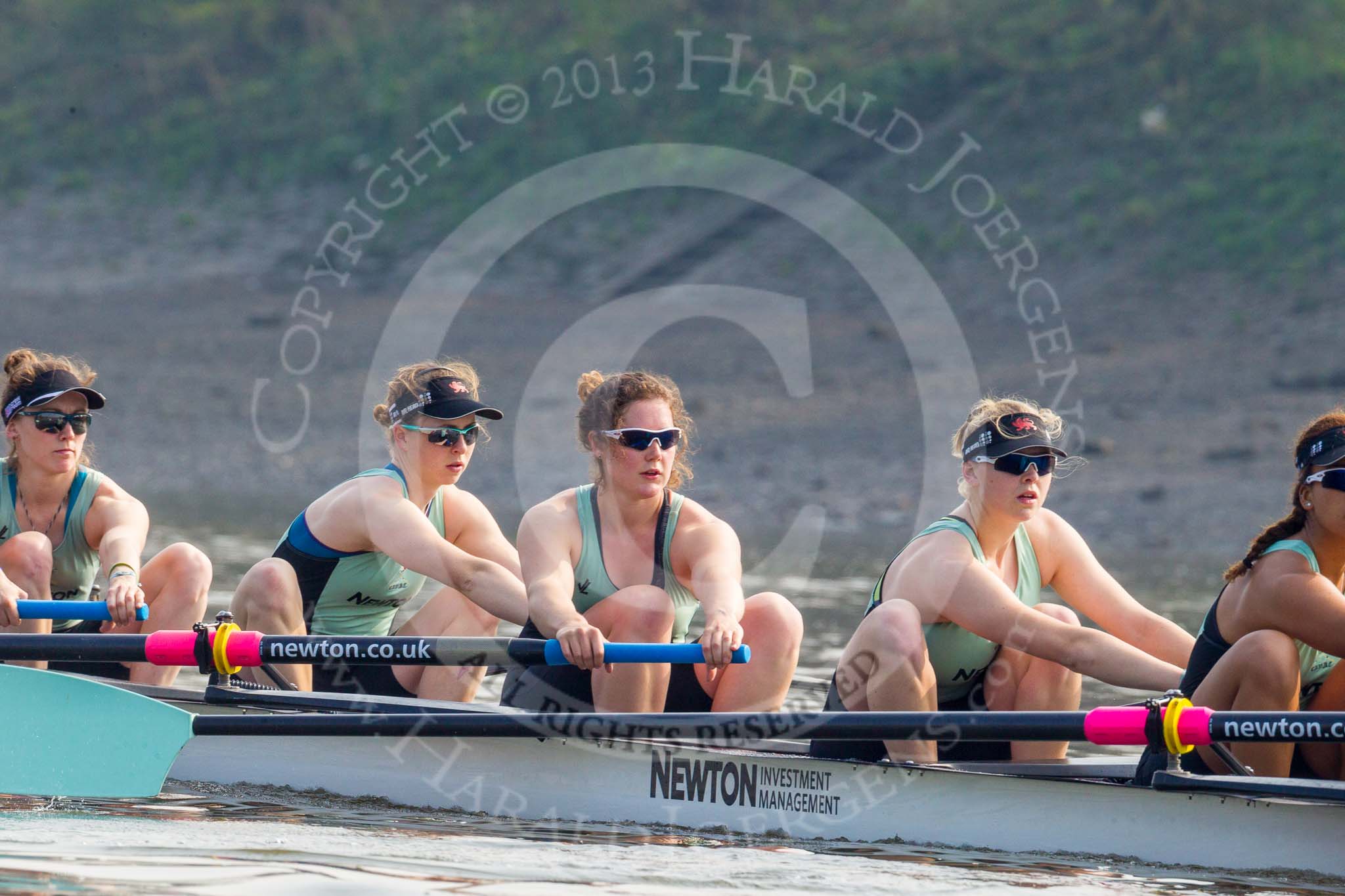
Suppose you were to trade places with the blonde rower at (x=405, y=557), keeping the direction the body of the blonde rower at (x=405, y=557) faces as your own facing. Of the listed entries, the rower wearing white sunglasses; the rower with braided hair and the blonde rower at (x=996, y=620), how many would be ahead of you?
3

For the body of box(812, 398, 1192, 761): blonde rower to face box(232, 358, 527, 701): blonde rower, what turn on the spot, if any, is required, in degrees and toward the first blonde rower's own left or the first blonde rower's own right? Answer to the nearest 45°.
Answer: approximately 135° to the first blonde rower's own right

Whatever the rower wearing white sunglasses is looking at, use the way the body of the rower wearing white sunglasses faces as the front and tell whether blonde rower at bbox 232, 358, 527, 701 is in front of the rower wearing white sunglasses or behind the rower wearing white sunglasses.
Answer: behind

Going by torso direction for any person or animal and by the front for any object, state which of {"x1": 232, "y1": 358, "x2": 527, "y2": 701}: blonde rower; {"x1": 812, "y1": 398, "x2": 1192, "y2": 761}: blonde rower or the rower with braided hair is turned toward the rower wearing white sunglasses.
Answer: {"x1": 232, "y1": 358, "x2": 527, "y2": 701}: blonde rower

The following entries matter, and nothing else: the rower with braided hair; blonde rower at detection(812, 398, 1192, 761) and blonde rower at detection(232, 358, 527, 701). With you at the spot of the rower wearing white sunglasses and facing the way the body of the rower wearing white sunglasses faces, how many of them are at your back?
1

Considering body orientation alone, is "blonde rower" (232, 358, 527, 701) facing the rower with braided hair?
yes

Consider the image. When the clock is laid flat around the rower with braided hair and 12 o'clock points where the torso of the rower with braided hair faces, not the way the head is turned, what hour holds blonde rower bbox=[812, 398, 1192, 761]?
The blonde rower is roughly at 5 o'clock from the rower with braided hair.

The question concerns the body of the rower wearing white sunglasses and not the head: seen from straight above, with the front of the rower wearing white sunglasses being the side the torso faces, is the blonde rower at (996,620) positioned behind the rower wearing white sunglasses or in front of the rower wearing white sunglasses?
in front

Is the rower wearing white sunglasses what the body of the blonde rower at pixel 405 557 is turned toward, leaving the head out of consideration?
yes

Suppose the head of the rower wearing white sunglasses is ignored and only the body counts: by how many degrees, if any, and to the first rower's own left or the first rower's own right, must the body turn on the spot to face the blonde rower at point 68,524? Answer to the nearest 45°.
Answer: approximately 180°

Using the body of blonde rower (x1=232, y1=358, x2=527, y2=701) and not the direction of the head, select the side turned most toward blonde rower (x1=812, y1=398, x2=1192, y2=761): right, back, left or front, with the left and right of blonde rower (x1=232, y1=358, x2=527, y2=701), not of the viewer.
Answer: front

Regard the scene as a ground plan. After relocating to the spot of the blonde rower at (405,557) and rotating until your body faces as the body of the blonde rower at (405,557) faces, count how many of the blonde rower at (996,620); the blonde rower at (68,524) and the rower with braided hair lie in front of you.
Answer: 2

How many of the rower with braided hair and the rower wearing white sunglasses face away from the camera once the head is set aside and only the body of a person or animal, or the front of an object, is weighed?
0

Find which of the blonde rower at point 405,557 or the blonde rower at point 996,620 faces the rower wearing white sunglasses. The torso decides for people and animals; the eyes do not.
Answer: the blonde rower at point 405,557

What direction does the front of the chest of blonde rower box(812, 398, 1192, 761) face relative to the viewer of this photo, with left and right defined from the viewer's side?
facing the viewer and to the right of the viewer
